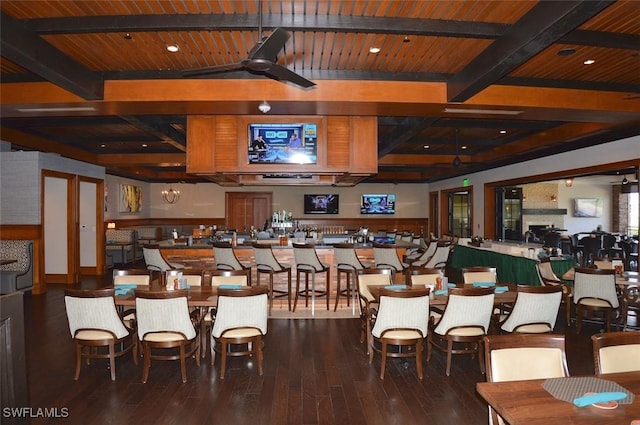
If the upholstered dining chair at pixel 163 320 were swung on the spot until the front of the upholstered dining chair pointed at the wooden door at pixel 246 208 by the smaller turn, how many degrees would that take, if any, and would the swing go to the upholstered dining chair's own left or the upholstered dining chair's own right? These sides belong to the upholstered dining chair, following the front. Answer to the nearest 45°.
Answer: approximately 45° to the upholstered dining chair's own left

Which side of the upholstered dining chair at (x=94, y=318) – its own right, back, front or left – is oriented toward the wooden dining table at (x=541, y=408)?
right

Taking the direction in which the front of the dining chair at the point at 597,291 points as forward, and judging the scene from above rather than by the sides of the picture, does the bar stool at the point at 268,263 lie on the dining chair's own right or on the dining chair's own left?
on the dining chair's own left

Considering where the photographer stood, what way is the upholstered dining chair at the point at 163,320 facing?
facing away from the viewer and to the right of the viewer

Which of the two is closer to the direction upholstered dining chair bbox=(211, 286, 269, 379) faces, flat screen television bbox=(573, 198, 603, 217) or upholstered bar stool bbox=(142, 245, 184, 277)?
the upholstered bar stool

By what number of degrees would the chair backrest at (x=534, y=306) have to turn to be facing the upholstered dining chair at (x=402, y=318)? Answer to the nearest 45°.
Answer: approximately 90° to its left

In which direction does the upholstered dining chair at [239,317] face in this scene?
away from the camera

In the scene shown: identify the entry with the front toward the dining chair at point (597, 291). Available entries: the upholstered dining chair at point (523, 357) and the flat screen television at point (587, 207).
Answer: the flat screen television

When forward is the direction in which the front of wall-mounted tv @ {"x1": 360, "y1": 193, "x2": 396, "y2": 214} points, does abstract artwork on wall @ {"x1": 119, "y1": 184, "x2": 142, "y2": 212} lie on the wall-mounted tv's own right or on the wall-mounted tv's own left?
on the wall-mounted tv's own right

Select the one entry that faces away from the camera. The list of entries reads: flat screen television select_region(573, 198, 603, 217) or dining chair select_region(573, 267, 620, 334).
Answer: the dining chair

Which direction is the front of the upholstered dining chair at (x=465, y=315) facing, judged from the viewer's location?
facing away from the viewer and to the left of the viewer

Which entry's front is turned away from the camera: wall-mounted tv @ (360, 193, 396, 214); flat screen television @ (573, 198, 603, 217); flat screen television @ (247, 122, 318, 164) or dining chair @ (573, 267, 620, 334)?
the dining chair
